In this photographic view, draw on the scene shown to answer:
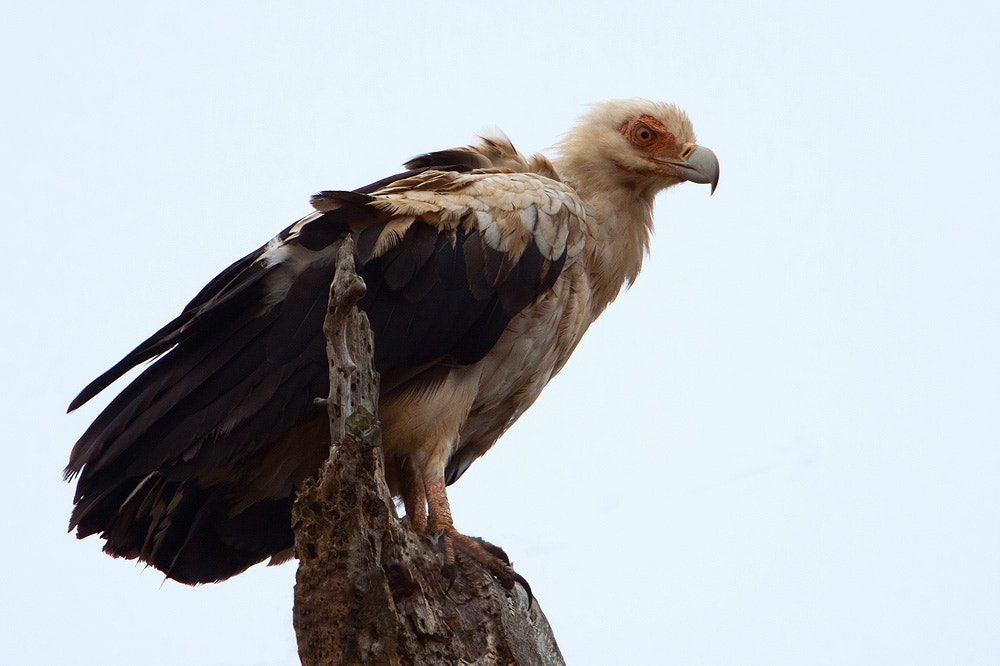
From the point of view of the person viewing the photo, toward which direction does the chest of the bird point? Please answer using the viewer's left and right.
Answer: facing to the right of the viewer
